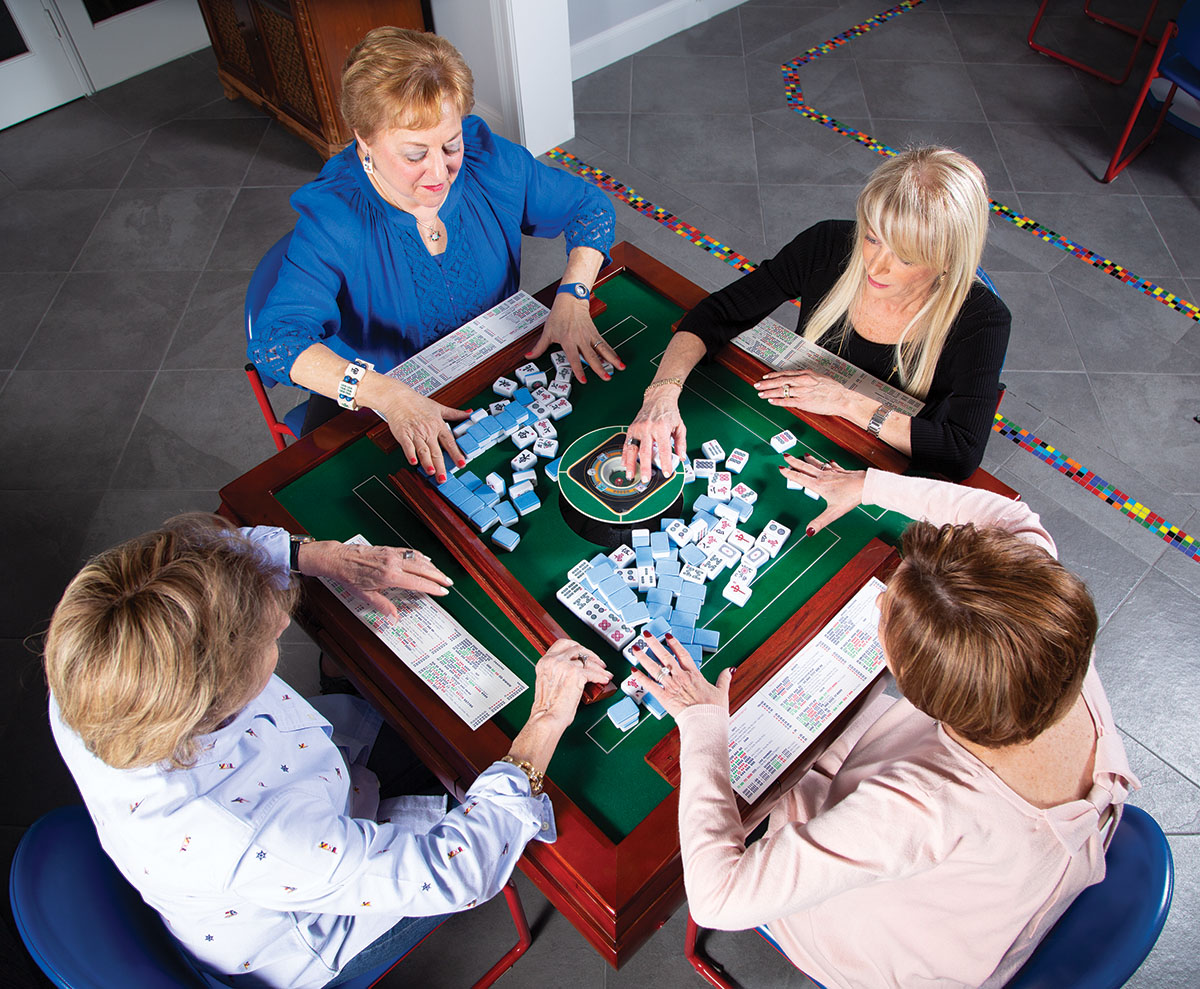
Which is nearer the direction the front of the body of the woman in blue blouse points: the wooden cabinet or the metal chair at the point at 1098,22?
the metal chair

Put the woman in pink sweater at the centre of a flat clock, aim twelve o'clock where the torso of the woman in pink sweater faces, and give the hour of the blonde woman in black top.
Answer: The blonde woman in black top is roughly at 1 o'clock from the woman in pink sweater.

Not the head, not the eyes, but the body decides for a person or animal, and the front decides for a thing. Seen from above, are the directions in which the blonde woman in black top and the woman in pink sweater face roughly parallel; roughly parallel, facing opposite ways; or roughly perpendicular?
roughly perpendicular

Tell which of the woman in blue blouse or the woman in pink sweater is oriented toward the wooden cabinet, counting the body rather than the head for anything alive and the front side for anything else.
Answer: the woman in pink sweater

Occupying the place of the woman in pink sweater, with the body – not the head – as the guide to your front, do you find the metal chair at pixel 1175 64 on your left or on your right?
on your right

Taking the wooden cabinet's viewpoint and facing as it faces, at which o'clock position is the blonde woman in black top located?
The blonde woman in black top is roughly at 10 o'clock from the wooden cabinet.

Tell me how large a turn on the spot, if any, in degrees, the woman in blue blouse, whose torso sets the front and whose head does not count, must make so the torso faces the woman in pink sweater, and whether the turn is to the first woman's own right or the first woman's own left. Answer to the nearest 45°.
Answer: approximately 45° to the first woman's own right

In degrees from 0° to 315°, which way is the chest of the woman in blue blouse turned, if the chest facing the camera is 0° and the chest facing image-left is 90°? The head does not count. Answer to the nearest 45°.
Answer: approximately 315°

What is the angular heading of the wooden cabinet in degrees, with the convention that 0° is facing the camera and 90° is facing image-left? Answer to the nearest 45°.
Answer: approximately 45°

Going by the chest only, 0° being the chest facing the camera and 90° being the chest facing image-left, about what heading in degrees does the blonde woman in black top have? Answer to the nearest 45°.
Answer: approximately 45°

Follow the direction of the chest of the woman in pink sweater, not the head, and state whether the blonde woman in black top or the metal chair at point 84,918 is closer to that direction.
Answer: the blonde woman in black top

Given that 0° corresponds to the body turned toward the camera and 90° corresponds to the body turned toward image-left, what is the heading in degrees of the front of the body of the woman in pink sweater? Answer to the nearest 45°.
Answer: approximately 135°
